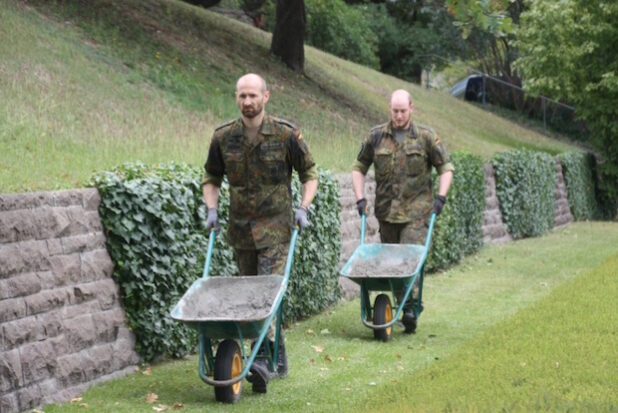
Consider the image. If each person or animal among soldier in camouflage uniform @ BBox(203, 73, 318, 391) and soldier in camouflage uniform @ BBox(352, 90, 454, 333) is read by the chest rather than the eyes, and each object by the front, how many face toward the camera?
2

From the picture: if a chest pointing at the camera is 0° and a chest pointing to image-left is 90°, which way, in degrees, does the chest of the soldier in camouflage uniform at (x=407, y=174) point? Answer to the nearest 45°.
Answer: approximately 0°

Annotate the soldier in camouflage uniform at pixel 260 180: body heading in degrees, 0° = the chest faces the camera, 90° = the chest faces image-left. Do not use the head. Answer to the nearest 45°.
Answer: approximately 0°

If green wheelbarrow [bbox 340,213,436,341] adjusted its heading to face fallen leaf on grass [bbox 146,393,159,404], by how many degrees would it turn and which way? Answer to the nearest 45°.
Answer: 0° — it already faces it
